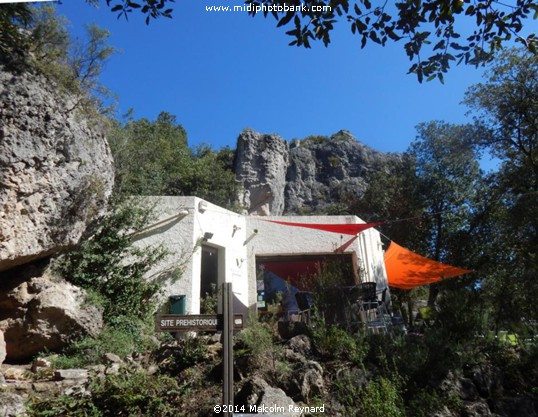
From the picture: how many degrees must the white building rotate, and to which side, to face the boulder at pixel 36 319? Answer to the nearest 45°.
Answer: approximately 45° to its right

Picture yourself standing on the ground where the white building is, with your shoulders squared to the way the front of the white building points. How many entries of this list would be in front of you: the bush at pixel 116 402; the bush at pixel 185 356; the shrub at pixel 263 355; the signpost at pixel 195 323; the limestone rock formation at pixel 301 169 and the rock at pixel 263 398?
5

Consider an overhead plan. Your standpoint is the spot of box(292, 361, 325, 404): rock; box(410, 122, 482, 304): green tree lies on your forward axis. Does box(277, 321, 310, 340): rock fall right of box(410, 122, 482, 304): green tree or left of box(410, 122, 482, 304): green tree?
left

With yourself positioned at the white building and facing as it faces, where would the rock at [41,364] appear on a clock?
The rock is roughly at 1 o'clock from the white building.

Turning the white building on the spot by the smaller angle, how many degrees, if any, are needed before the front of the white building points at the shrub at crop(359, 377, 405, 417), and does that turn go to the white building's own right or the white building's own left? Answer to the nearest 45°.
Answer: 0° — it already faces it

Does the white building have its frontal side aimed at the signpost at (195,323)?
yes

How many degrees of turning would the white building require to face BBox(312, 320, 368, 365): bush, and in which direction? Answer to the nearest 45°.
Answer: approximately 45° to its left

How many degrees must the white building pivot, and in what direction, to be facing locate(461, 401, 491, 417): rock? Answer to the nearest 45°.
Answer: approximately 45° to its left

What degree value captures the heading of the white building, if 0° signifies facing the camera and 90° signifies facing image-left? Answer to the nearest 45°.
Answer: approximately 0°

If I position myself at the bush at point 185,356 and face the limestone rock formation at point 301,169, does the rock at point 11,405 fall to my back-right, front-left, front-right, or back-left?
back-left

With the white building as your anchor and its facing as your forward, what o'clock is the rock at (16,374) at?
The rock is roughly at 1 o'clock from the white building.
